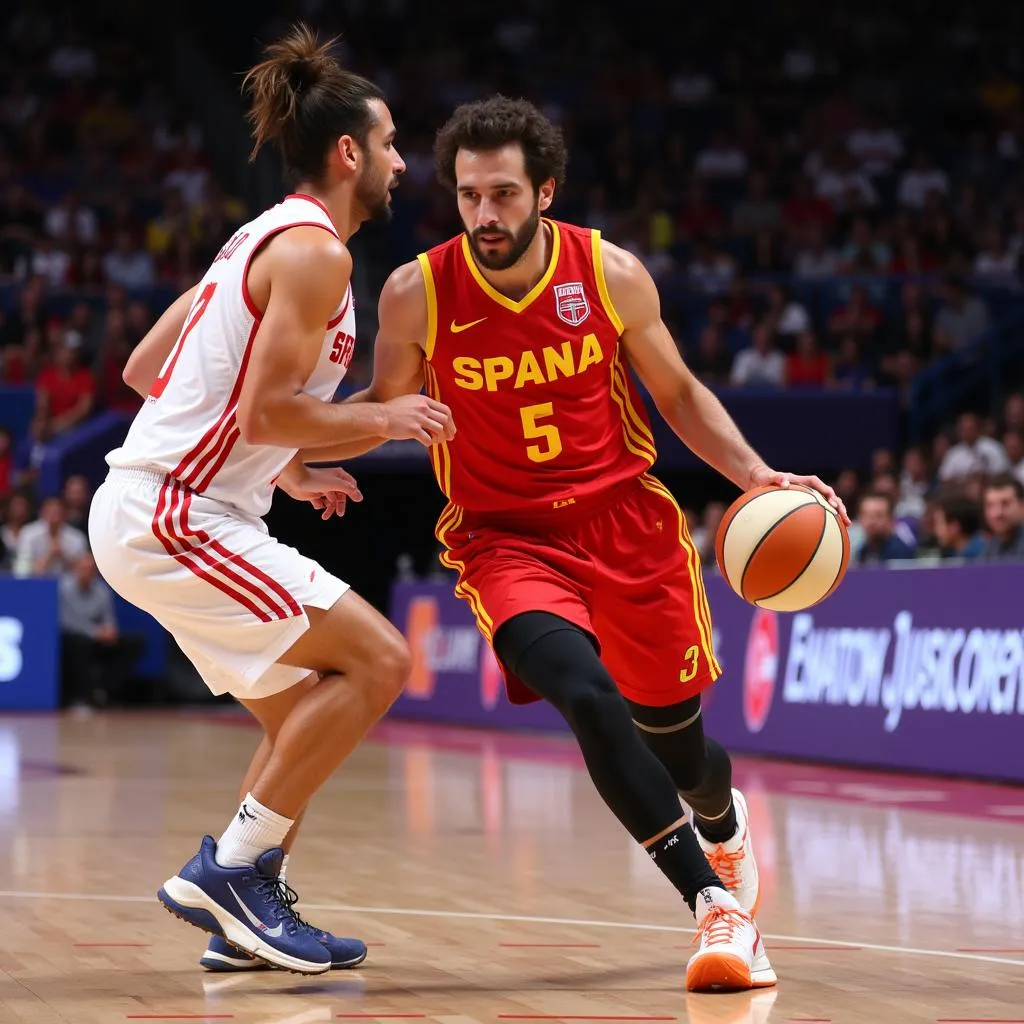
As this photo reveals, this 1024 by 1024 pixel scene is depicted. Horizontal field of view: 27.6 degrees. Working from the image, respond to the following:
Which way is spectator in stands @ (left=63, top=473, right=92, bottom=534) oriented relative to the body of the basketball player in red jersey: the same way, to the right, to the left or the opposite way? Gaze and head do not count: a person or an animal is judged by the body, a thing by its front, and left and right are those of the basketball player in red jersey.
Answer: the same way

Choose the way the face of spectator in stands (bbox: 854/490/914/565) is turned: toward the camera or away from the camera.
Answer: toward the camera

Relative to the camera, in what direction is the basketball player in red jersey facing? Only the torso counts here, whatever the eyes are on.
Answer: toward the camera

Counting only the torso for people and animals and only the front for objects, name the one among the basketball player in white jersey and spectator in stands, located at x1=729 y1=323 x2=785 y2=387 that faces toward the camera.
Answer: the spectator in stands

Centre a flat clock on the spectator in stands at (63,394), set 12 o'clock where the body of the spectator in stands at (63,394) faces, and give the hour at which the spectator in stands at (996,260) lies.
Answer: the spectator in stands at (996,260) is roughly at 9 o'clock from the spectator in stands at (63,394).

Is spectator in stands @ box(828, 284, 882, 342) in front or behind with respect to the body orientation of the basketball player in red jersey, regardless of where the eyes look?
behind

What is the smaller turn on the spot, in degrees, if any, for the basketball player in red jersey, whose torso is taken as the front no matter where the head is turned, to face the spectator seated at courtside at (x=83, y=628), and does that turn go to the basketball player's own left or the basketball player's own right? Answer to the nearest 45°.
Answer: approximately 180°

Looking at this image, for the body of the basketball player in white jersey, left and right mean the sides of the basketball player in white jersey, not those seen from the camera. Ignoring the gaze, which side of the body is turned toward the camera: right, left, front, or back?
right

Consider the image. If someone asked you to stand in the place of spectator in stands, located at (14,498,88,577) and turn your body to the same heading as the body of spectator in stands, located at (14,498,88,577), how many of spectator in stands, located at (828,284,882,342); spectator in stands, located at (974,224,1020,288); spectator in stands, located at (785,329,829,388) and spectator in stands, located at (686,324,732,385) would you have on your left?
4

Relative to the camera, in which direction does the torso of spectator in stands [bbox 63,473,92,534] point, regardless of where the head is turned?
toward the camera

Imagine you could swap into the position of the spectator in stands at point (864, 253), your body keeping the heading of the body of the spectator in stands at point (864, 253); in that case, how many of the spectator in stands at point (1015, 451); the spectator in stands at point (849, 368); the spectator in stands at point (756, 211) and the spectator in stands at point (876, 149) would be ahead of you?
2

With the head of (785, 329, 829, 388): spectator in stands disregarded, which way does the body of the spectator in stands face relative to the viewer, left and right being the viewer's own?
facing the viewer

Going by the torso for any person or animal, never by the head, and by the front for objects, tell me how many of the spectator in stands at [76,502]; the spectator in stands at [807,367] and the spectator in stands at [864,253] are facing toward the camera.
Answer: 3

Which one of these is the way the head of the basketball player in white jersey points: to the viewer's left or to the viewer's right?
to the viewer's right

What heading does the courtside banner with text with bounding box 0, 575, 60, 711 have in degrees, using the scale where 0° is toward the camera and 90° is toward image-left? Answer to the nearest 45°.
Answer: approximately 0°

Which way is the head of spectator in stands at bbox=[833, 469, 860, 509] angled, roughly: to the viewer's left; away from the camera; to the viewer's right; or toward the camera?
toward the camera

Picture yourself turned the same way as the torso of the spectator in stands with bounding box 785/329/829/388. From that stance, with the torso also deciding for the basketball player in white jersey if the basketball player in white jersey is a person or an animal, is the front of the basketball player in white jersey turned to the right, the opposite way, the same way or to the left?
to the left

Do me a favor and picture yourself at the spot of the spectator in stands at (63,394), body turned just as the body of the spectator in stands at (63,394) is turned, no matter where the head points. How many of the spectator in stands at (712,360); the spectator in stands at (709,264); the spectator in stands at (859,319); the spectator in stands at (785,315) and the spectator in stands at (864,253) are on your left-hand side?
5

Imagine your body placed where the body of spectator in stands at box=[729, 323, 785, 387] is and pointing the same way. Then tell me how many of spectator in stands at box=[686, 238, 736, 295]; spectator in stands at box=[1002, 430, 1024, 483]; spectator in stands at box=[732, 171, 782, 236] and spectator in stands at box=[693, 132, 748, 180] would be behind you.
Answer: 3

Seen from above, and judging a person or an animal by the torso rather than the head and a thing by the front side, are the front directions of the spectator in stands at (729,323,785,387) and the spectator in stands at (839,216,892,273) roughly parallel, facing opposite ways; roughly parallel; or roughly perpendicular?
roughly parallel
